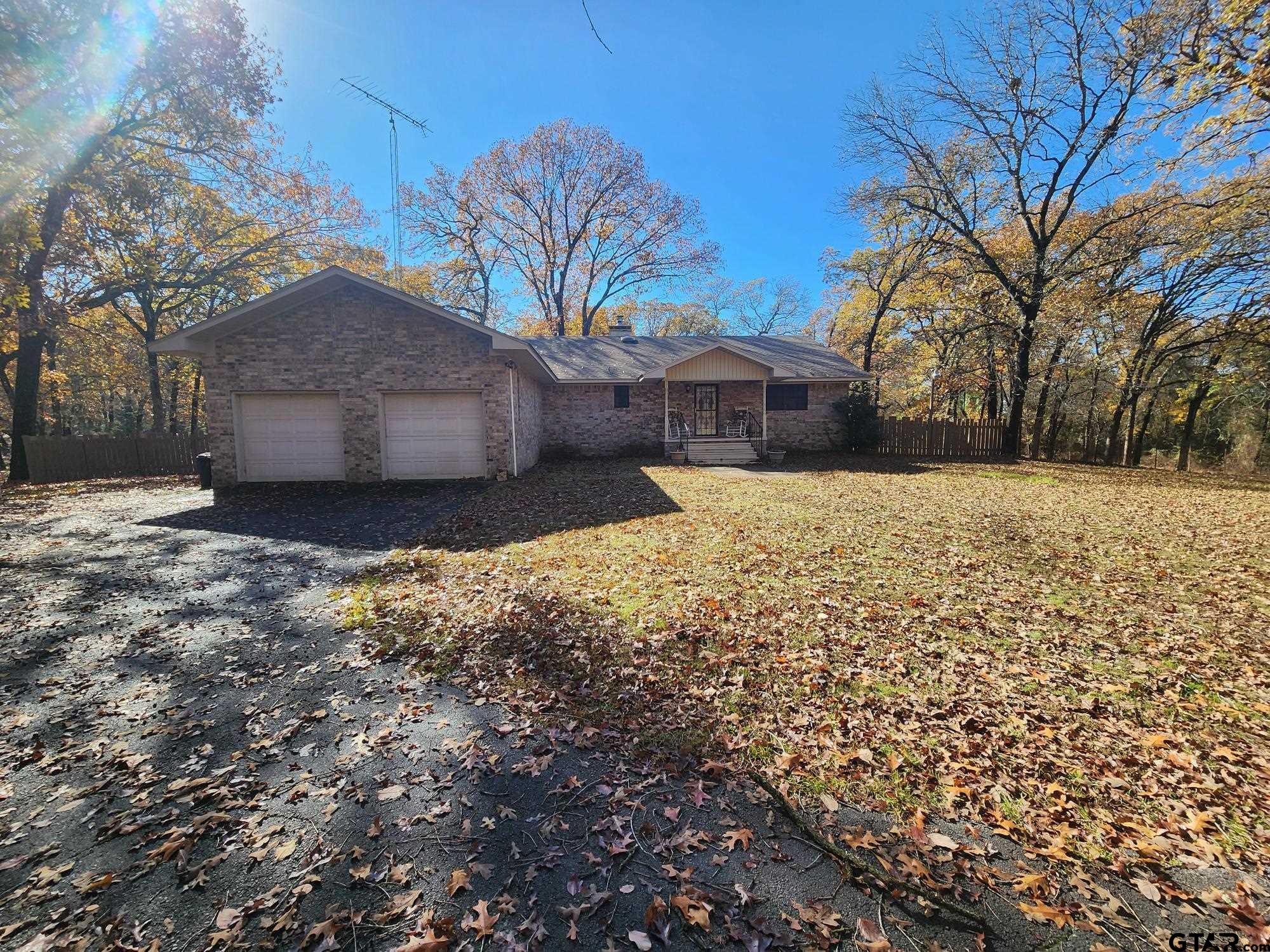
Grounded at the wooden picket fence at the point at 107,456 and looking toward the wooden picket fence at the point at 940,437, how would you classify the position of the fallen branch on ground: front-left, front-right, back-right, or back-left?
front-right

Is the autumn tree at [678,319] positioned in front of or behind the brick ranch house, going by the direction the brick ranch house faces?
behind

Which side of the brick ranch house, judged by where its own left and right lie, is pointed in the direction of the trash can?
right

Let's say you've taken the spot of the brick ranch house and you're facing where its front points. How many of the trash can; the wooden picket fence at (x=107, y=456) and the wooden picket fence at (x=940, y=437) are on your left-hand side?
1

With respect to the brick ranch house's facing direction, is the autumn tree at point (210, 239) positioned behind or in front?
behind

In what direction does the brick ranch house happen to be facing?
toward the camera

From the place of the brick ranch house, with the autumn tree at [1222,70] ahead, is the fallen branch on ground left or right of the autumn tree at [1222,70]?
right

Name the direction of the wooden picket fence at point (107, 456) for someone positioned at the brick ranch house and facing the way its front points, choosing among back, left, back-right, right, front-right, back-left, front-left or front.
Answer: back-right

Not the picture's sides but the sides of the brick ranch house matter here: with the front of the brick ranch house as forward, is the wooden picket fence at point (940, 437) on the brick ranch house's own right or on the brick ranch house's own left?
on the brick ranch house's own left

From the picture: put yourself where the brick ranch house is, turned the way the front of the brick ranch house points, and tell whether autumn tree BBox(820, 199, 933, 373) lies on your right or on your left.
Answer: on your left
